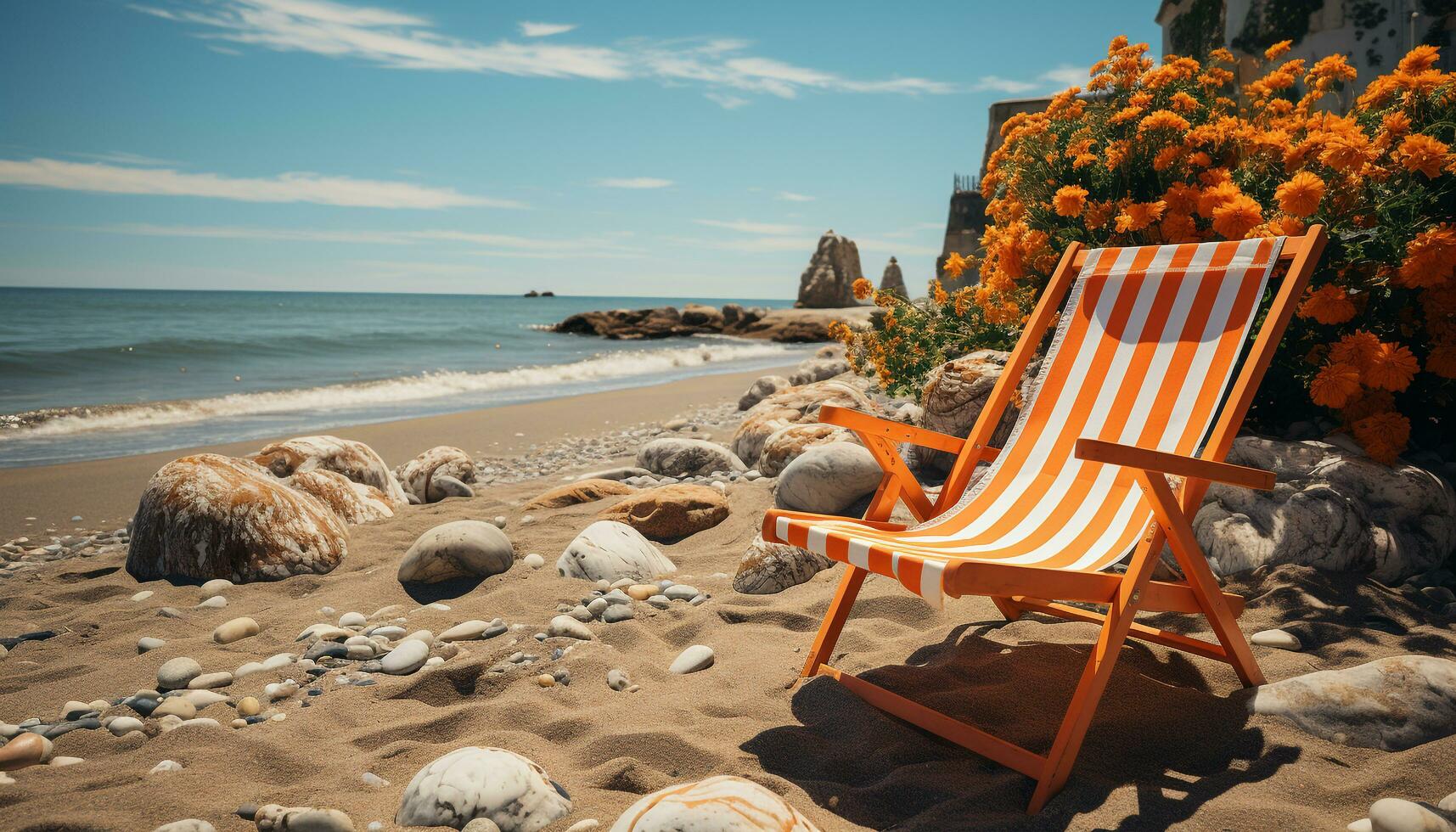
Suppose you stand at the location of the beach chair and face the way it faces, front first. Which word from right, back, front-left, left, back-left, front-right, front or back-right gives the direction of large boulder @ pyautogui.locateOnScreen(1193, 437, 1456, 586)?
back

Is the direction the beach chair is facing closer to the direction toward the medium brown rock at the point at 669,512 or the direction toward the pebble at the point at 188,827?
the pebble

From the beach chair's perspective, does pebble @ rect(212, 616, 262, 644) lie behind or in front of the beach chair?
in front

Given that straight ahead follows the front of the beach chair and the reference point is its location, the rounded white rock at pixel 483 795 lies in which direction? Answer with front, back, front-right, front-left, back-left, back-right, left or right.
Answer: front

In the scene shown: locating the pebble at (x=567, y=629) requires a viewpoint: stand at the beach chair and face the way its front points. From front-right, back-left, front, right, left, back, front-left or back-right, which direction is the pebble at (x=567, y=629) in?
front-right

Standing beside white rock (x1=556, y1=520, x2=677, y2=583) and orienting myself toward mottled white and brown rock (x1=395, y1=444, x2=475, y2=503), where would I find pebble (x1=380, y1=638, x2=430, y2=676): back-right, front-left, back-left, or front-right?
back-left

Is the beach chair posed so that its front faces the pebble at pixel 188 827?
yes

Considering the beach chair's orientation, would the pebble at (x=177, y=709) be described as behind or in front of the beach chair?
in front

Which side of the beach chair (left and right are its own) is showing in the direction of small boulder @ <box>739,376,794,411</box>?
right

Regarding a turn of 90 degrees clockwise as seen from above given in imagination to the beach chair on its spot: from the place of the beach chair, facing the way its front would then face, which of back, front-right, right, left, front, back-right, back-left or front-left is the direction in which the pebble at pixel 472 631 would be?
front-left

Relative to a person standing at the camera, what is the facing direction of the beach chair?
facing the viewer and to the left of the viewer
